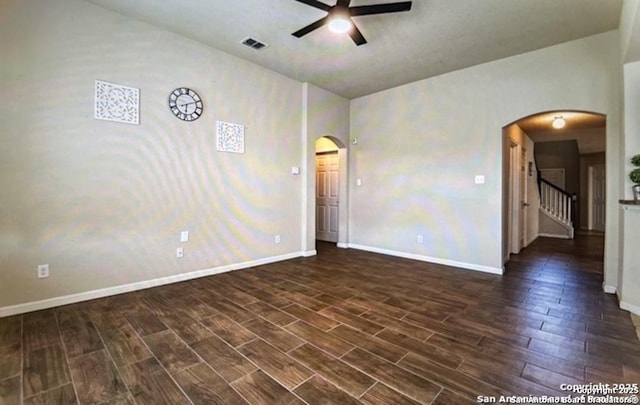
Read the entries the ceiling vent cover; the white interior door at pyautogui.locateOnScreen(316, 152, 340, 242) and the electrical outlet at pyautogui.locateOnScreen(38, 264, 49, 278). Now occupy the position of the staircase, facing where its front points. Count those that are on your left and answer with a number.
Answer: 0

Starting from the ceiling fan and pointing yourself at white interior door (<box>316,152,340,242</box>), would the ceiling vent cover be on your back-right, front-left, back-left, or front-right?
front-left

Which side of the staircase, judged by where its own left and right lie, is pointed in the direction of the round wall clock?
right

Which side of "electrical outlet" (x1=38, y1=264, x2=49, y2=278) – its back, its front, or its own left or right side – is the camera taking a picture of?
front

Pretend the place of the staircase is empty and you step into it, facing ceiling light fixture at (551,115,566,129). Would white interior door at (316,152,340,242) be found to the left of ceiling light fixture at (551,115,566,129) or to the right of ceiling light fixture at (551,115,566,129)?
right

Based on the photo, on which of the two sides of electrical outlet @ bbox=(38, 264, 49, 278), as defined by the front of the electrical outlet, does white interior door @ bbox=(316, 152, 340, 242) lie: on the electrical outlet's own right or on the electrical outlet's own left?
on the electrical outlet's own left

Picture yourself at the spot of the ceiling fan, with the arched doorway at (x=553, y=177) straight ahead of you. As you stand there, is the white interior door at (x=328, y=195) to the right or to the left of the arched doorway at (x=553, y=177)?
left

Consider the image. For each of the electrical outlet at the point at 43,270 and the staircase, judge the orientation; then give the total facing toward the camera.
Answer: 1

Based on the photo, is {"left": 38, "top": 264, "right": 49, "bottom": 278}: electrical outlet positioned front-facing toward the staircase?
no
